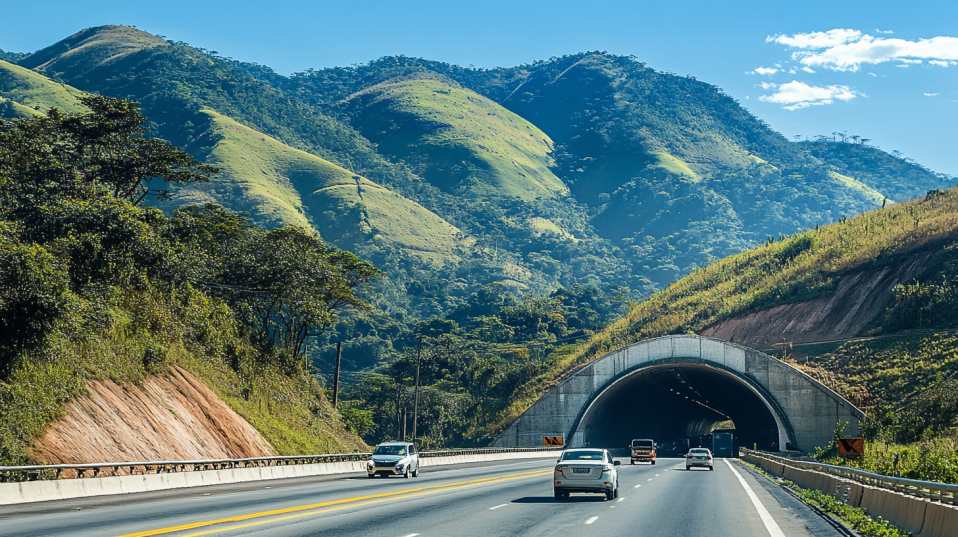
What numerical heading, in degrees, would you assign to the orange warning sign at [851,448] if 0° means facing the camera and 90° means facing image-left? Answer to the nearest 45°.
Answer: approximately 0°

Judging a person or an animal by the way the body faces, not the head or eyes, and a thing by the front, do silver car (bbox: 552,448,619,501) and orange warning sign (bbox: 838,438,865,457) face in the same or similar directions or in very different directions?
very different directions

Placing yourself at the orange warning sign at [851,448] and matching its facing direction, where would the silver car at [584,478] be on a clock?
The silver car is roughly at 1 o'clock from the orange warning sign.

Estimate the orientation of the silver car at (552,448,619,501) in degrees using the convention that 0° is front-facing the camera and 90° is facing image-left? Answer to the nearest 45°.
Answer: approximately 180°

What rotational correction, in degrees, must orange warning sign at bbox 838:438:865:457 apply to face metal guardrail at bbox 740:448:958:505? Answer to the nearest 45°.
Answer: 0° — it already faces it

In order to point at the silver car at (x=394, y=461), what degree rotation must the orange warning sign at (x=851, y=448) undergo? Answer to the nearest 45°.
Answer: approximately 90° to its right

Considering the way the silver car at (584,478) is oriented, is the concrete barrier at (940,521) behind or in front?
behind

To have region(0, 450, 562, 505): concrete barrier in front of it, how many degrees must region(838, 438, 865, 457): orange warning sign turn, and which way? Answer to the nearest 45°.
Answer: approximately 45° to its right

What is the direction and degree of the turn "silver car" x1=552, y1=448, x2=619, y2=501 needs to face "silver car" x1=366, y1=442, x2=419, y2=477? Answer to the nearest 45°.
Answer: approximately 45° to its left

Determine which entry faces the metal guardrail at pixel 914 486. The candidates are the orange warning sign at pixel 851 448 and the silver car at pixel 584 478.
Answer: the orange warning sign

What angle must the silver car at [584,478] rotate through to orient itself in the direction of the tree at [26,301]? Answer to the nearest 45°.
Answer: approximately 90° to its left

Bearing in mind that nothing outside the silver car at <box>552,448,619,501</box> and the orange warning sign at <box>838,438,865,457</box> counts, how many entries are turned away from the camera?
1
